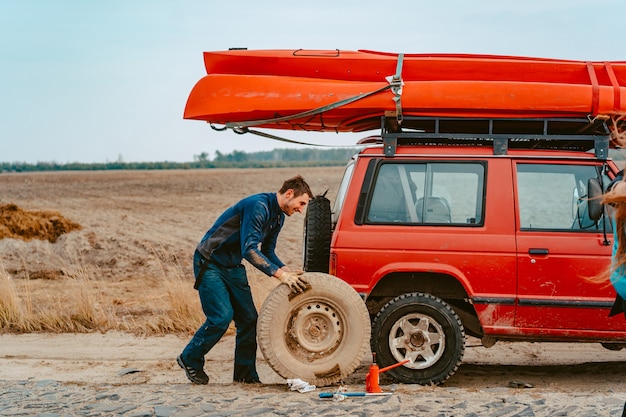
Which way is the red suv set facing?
to the viewer's right

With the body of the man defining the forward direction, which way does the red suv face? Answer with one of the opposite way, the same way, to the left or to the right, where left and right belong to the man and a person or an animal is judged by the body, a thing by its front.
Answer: the same way

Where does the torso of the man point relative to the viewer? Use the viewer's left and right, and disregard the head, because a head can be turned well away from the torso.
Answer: facing to the right of the viewer

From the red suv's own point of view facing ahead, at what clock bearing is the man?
The man is roughly at 6 o'clock from the red suv.

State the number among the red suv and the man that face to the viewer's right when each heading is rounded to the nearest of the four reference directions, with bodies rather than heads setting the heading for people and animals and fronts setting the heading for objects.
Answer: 2

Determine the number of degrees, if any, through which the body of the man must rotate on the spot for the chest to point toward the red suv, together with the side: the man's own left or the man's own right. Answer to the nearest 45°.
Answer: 0° — they already face it
